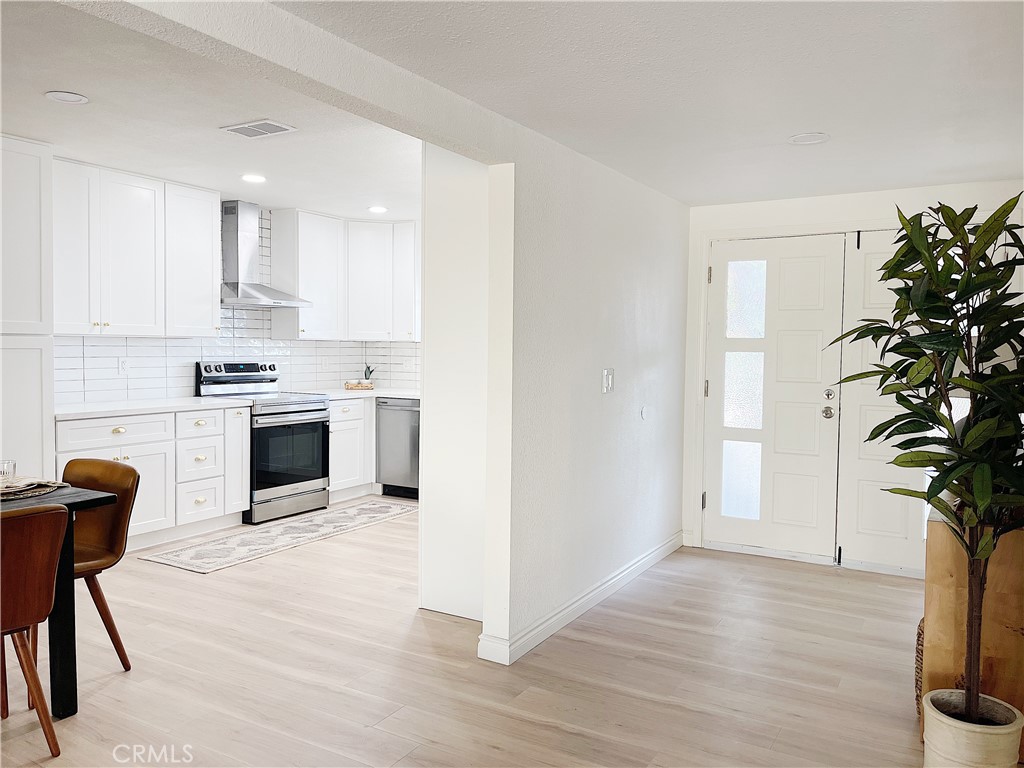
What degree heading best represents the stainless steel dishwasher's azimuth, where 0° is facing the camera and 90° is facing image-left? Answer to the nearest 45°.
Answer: approximately 45°

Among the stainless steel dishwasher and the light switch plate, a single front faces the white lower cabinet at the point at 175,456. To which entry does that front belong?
the stainless steel dishwasher

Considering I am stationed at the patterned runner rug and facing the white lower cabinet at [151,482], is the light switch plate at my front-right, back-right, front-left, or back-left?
back-left

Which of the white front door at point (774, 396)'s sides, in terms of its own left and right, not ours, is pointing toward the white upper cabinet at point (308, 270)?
right

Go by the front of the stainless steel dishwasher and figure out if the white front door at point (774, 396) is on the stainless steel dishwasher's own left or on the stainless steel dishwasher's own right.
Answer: on the stainless steel dishwasher's own left

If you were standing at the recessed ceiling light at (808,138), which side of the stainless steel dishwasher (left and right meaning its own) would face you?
left

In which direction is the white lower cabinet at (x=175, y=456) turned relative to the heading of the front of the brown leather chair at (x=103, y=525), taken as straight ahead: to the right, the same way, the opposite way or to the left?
to the left
